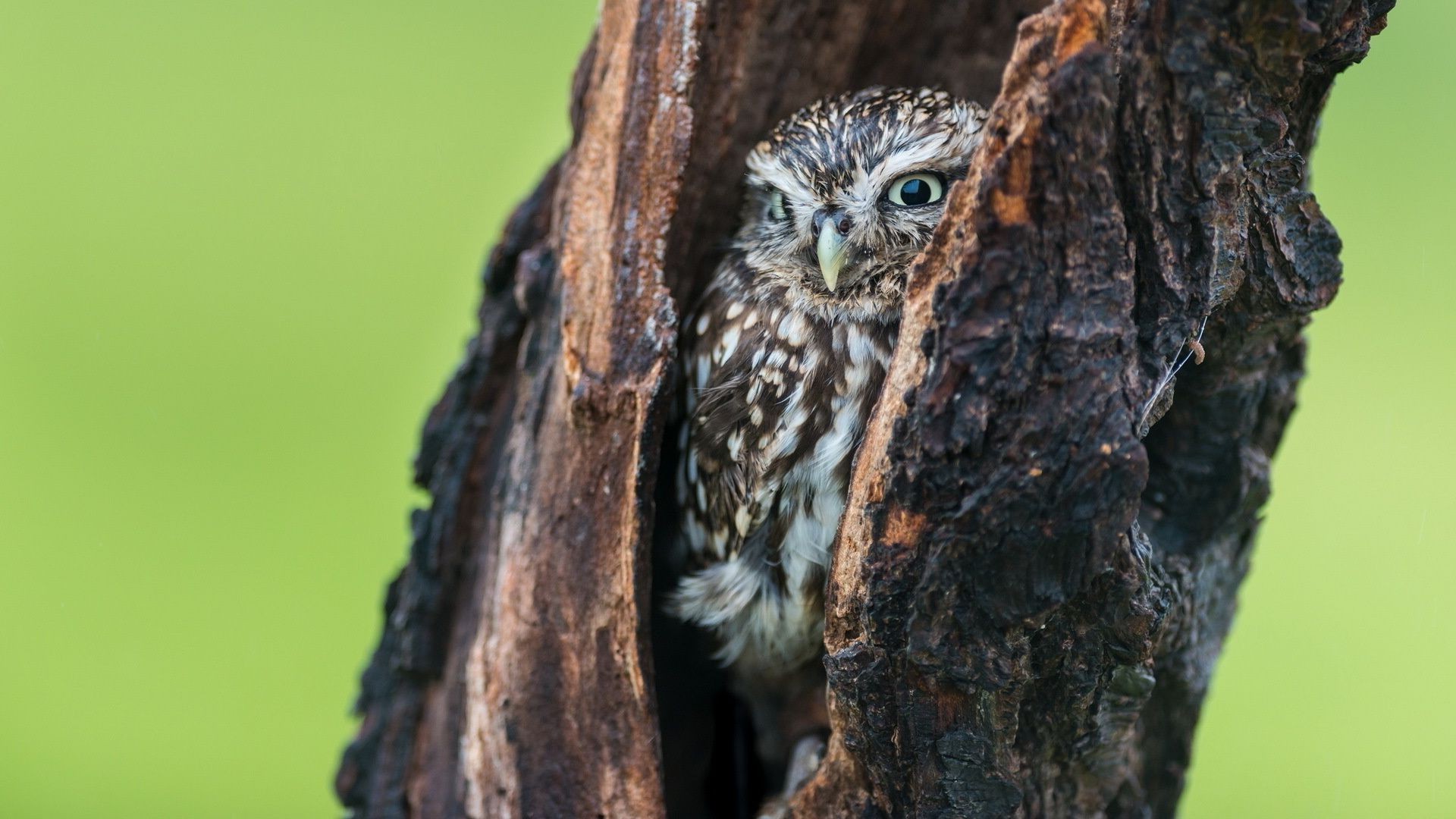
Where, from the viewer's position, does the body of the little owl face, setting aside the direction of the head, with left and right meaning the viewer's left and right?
facing the viewer and to the right of the viewer
